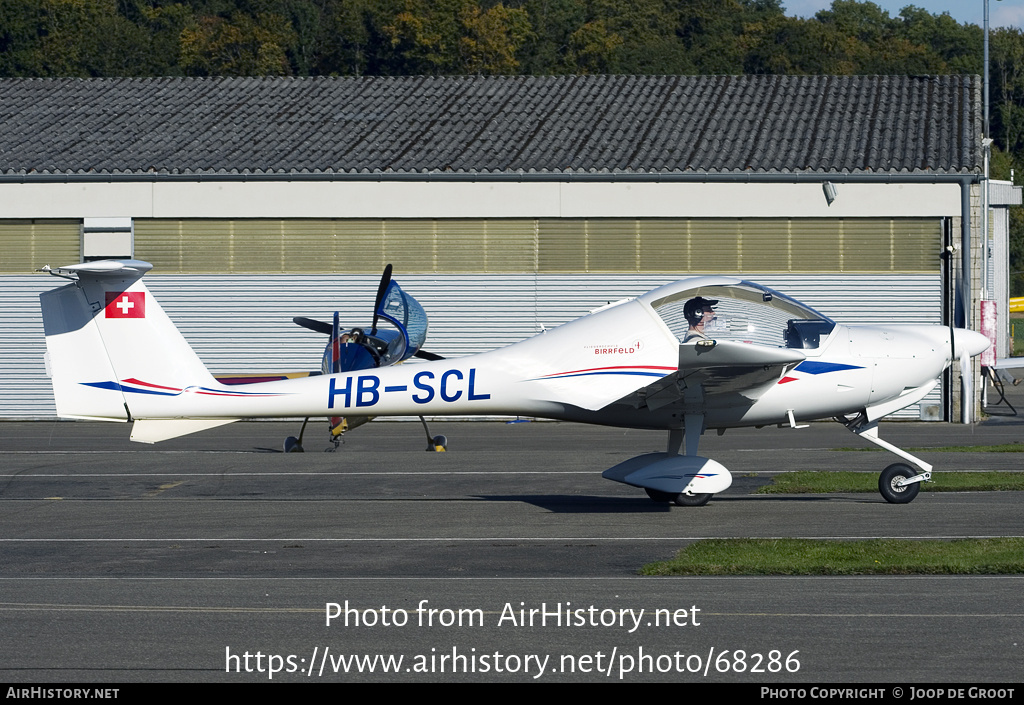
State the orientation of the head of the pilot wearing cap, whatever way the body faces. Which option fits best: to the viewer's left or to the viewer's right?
to the viewer's right

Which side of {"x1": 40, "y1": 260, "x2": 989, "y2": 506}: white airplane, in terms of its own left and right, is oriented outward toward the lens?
right

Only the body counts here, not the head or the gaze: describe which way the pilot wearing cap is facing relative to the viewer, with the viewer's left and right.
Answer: facing to the right of the viewer

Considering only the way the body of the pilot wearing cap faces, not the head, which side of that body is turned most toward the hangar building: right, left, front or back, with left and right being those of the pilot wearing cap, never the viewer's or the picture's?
left

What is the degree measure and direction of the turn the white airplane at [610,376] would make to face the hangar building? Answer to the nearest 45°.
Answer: approximately 90° to its left
